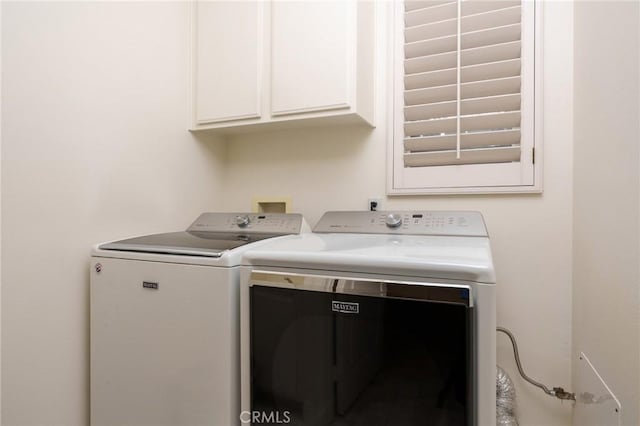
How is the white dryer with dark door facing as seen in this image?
toward the camera

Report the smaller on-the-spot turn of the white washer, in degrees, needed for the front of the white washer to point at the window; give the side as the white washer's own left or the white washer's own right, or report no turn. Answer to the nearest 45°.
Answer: approximately 135° to the white washer's own left

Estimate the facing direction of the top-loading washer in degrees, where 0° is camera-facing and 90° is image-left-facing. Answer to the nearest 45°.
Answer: approximately 45°

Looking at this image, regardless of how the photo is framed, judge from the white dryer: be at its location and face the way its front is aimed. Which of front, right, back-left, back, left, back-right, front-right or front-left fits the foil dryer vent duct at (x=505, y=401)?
back-left
